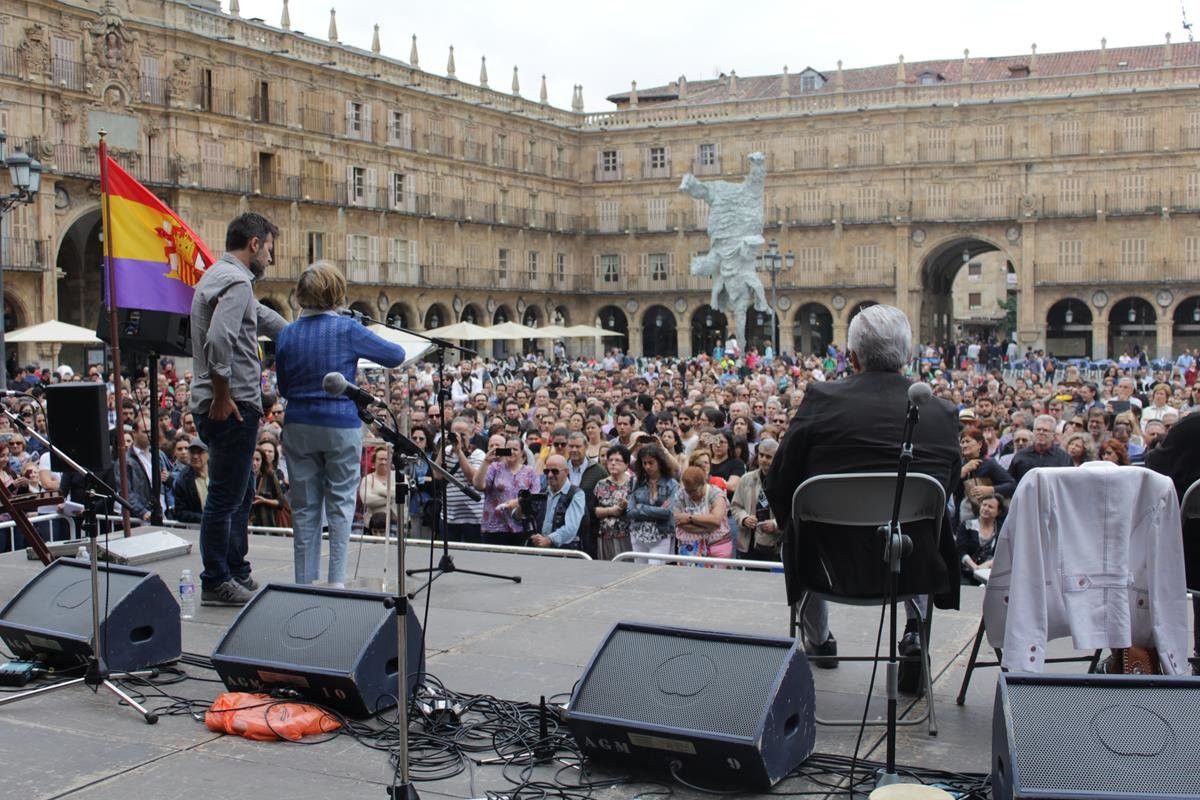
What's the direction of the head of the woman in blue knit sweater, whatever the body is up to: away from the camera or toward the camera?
away from the camera

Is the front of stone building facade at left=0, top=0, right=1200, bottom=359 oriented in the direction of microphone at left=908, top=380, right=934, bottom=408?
yes

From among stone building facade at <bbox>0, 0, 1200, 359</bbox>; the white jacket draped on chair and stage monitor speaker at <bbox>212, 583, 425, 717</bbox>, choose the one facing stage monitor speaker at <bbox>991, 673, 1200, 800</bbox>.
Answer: the stone building facade

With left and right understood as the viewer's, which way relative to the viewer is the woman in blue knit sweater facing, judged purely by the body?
facing away from the viewer

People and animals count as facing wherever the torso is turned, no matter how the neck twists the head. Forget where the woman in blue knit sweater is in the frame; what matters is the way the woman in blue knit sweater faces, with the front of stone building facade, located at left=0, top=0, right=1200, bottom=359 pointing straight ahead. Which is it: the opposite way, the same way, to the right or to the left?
the opposite way

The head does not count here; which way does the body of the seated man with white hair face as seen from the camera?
away from the camera

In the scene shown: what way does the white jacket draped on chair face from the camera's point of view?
away from the camera

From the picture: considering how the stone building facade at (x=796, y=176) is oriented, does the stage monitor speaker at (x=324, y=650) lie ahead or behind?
ahead

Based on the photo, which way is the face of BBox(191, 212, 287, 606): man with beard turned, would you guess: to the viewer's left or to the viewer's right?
to the viewer's right

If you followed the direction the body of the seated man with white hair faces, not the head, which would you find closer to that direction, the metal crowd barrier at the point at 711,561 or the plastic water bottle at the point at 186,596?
the metal crowd barrier

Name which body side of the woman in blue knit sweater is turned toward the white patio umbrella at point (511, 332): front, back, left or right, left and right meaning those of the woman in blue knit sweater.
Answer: front

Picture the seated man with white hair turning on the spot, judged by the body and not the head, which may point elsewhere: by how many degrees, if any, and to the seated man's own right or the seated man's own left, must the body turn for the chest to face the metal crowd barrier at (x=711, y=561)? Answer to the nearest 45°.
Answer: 0° — they already face it

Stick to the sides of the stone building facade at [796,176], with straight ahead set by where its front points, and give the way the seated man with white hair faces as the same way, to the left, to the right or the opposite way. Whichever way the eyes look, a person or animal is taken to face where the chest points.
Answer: the opposite way

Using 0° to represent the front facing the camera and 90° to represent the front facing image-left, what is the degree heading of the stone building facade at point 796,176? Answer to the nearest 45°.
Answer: approximately 0°

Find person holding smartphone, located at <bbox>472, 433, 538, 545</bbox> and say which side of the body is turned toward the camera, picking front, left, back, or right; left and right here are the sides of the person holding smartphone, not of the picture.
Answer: front

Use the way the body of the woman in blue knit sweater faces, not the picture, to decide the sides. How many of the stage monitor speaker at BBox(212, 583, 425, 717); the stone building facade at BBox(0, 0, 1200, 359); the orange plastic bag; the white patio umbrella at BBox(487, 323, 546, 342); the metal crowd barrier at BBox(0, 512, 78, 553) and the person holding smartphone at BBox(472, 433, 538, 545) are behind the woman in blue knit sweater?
2

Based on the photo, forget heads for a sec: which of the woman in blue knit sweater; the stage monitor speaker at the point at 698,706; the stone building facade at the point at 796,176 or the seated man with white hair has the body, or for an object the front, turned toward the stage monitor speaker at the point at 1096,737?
the stone building facade
